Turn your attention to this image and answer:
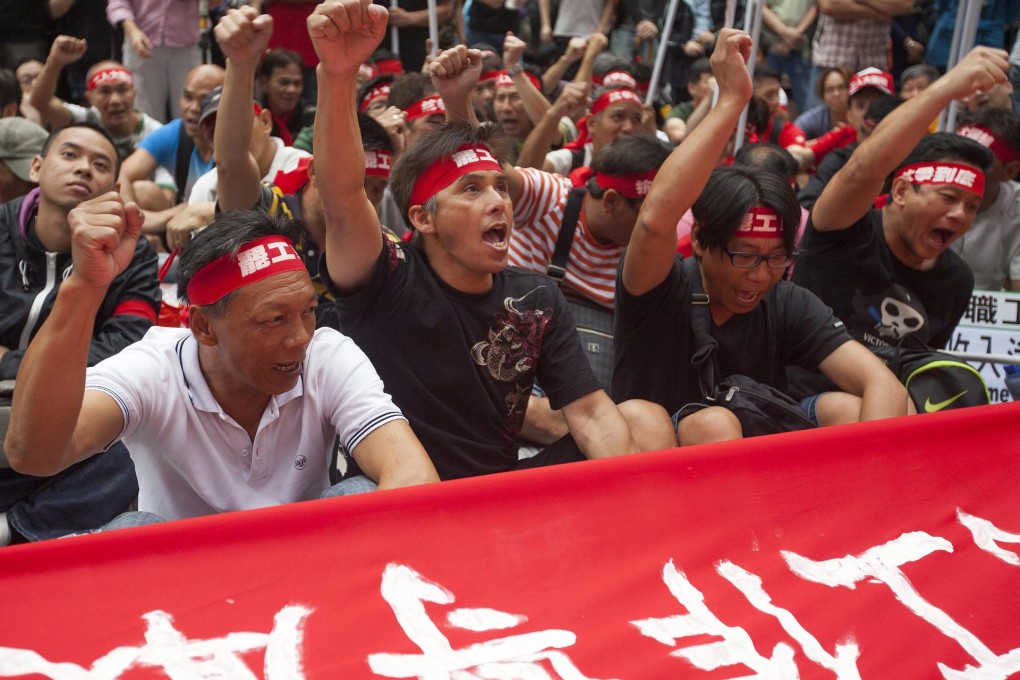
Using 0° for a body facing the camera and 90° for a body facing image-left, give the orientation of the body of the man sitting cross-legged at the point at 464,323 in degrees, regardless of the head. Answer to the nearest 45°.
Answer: approximately 315°

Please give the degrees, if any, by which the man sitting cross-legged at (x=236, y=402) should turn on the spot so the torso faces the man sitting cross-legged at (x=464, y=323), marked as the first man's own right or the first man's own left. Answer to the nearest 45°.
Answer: approximately 90° to the first man's own left

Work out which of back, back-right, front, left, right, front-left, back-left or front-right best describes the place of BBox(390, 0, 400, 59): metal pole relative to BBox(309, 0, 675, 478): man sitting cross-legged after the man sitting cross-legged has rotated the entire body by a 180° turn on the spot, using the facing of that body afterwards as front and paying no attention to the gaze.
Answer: front-right

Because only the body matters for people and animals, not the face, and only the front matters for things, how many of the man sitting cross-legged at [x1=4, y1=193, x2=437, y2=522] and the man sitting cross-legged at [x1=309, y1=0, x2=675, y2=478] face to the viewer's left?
0

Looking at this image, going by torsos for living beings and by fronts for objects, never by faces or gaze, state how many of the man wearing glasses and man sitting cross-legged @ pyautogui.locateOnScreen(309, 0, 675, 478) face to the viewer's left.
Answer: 0

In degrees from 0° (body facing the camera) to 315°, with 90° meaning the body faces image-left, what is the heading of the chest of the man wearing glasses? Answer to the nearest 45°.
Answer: approximately 315°

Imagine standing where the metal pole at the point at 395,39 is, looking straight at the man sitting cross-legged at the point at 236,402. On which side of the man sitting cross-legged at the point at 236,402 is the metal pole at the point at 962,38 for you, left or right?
left

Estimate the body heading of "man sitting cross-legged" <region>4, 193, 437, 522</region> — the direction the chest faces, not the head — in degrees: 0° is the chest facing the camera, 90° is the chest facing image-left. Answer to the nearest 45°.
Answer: approximately 315°

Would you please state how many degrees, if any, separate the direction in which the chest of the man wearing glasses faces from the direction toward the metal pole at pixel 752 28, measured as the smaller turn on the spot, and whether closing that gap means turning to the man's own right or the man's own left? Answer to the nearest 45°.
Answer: approximately 135° to the man's own left
